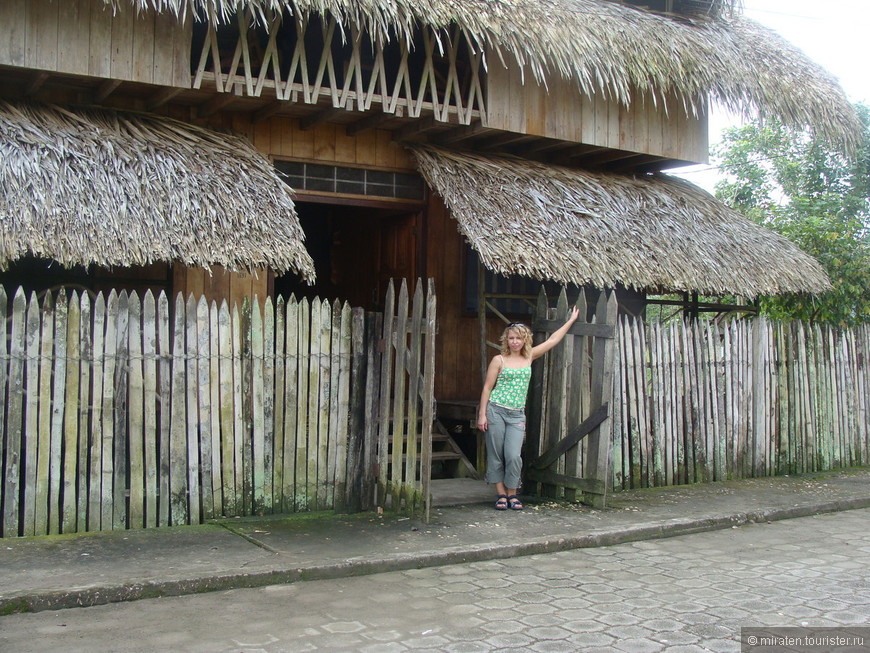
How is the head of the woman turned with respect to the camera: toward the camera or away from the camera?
toward the camera

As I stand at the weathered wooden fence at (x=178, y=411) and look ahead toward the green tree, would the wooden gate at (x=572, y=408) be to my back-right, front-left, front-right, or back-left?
front-right

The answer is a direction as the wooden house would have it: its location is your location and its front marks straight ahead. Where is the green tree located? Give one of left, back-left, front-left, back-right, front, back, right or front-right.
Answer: left

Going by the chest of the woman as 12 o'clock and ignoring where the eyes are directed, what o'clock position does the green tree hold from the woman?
The green tree is roughly at 7 o'clock from the woman.

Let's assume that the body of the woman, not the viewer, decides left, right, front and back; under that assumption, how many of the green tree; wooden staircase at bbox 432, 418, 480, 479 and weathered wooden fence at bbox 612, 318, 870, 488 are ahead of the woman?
0

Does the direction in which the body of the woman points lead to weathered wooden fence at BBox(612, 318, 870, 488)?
no

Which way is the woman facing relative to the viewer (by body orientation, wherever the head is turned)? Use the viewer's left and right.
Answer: facing the viewer

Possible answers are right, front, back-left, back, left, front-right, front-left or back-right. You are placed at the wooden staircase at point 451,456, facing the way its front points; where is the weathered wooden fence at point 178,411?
right

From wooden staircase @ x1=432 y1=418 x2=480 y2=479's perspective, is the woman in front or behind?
in front

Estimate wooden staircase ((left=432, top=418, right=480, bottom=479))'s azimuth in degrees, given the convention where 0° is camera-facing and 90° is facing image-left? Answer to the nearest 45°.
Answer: approximately 315°

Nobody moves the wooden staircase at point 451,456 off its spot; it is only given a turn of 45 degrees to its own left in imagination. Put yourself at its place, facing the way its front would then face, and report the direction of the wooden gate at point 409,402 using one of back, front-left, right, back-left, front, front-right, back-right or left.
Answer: right
